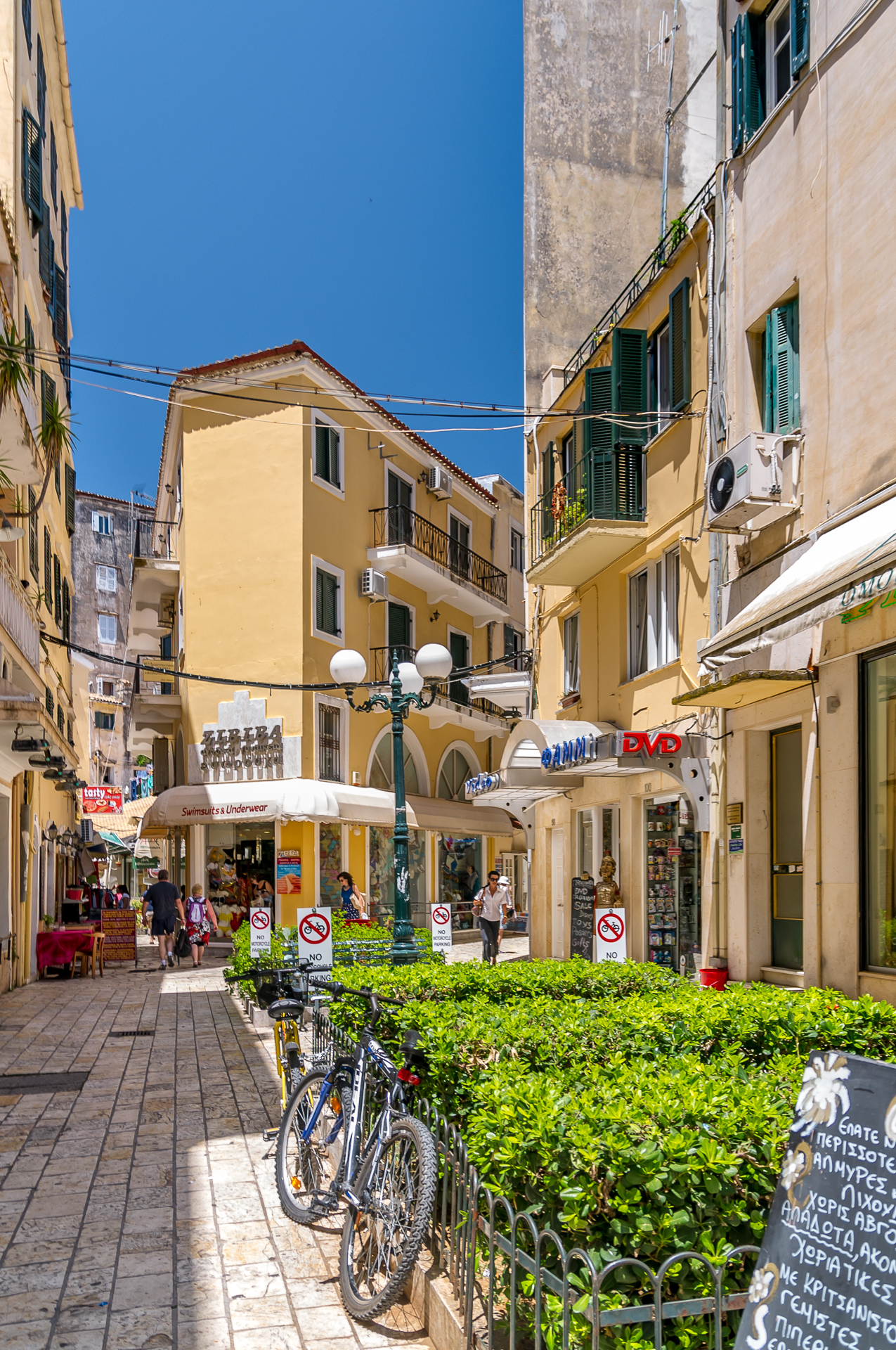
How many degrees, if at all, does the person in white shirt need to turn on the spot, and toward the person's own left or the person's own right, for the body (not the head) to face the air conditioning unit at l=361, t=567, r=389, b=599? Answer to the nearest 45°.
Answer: approximately 180°

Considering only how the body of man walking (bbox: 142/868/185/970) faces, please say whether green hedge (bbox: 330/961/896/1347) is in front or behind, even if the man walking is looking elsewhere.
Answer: behind

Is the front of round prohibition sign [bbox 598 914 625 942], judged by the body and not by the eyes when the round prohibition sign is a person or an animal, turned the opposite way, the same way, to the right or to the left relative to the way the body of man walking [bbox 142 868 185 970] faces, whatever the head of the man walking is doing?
the opposite way

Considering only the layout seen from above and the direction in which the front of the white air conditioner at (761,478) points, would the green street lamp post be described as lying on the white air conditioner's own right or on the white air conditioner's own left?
on the white air conditioner's own right

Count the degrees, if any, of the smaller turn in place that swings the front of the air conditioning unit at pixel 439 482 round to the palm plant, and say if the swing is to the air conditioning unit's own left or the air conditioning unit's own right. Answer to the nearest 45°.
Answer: approximately 45° to the air conditioning unit's own right

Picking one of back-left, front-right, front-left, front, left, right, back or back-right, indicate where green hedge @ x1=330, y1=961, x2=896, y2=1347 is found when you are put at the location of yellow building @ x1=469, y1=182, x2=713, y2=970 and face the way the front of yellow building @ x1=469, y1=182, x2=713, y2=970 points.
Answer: front-left

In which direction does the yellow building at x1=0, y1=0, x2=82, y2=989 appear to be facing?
to the viewer's right

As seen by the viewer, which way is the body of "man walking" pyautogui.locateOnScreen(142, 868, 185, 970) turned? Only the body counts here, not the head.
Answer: away from the camera
